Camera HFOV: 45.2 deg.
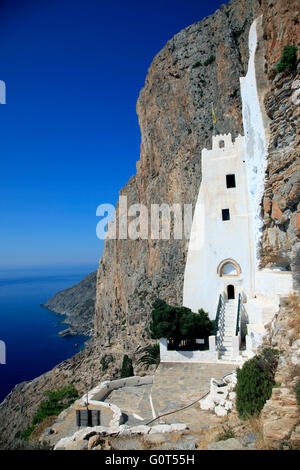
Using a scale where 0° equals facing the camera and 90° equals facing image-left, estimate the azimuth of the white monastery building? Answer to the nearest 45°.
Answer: approximately 0°

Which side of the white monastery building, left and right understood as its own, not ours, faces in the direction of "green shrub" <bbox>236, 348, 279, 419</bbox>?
front

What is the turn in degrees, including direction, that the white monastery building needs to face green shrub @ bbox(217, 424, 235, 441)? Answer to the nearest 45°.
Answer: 0° — it already faces it

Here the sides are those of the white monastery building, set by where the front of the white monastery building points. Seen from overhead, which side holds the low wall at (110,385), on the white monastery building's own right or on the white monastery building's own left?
on the white monastery building's own right

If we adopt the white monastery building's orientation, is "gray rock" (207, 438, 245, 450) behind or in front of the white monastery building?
in front
